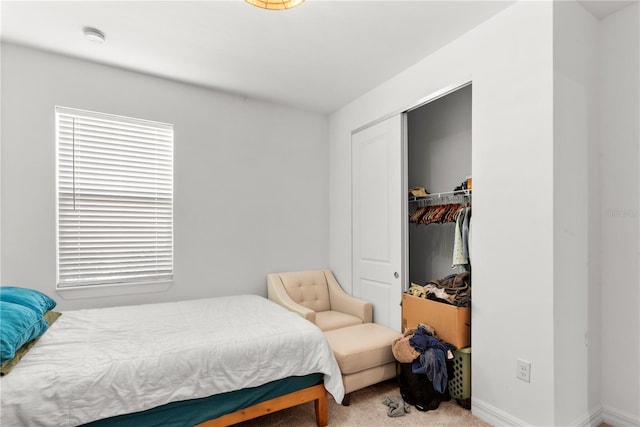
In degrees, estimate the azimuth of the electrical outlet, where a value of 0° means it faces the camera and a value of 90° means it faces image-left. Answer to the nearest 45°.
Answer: approximately 45°

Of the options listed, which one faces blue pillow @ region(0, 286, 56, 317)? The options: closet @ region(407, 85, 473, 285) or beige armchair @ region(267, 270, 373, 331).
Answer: the closet

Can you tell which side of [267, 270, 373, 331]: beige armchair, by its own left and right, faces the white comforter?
right

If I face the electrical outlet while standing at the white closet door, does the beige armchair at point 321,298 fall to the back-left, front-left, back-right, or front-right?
back-right

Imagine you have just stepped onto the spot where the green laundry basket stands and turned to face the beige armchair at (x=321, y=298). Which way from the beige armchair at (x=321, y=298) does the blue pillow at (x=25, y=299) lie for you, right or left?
left

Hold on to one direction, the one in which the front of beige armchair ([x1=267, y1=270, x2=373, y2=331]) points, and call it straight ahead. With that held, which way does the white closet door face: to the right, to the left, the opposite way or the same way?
to the right
